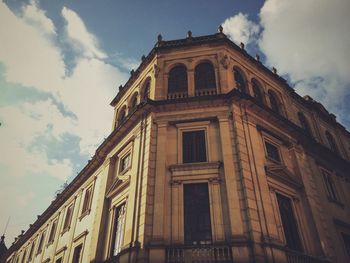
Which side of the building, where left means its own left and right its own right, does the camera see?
front
